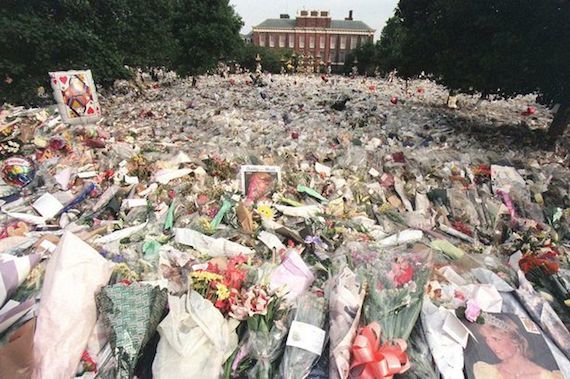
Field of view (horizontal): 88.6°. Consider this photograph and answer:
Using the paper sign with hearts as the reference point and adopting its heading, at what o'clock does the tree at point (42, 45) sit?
The tree is roughly at 6 o'clock from the paper sign with hearts.

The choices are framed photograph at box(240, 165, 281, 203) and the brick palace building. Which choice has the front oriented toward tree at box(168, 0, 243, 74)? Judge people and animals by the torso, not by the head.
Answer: the brick palace building

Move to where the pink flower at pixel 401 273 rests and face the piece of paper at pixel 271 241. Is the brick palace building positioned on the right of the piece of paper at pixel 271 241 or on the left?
right

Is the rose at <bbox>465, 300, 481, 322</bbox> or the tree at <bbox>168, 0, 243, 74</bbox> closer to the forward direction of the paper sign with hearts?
the rose

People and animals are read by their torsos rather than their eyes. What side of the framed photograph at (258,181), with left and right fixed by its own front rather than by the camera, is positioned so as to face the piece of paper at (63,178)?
right

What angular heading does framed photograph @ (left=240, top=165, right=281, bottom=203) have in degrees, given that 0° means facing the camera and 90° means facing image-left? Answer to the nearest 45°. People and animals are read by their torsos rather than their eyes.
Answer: approximately 0°

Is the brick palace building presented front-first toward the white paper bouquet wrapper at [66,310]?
yes

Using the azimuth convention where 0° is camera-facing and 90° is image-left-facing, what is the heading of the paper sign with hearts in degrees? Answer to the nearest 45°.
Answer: approximately 0°

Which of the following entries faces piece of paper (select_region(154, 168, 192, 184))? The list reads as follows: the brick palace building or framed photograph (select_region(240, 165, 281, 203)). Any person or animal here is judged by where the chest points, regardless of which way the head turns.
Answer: the brick palace building

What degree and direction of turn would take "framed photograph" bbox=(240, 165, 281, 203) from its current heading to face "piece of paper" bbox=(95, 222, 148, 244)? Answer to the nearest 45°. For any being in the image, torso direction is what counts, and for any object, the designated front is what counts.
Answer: approximately 45° to its right

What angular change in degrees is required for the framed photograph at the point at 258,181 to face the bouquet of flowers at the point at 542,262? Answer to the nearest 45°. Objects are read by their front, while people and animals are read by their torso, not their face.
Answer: approximately 45° to its left

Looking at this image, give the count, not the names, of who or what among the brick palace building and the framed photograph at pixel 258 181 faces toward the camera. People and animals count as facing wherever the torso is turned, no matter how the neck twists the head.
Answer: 2
